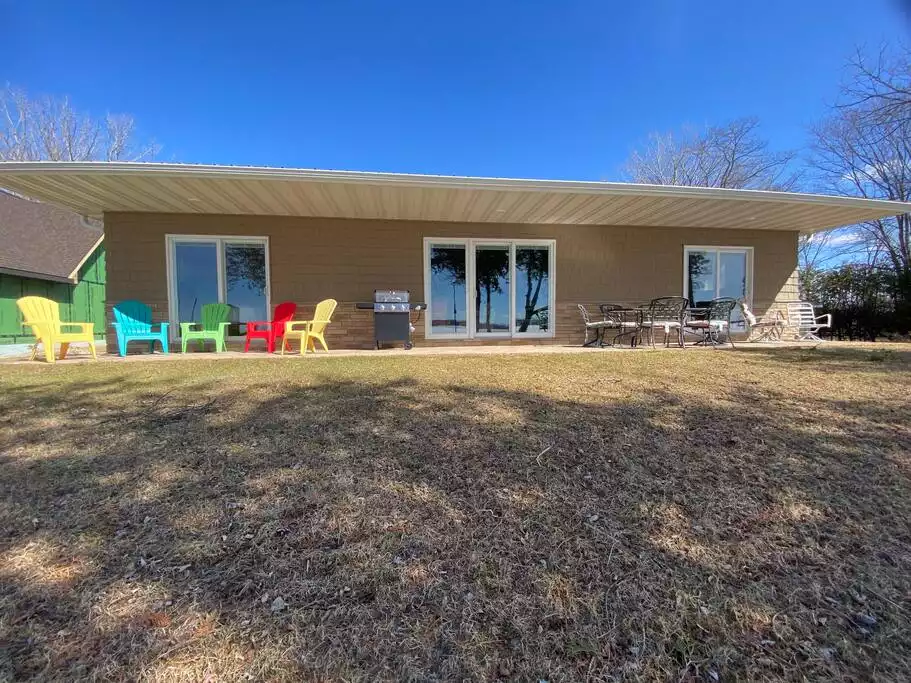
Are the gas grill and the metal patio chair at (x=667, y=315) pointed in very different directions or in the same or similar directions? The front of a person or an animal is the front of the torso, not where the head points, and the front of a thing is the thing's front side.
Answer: very different directions

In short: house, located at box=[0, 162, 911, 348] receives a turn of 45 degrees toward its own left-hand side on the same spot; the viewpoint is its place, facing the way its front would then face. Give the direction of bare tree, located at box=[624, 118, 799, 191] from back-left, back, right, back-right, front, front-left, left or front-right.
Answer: left

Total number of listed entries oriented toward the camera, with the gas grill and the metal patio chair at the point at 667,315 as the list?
1

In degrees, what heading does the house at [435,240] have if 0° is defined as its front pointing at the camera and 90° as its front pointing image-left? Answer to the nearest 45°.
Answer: approximately 0°

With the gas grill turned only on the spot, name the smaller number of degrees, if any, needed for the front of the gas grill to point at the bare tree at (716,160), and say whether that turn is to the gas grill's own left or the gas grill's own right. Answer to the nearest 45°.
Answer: approximately 135° to the gas grill's own left

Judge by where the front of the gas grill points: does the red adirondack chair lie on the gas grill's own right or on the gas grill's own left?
on the gas grill's own right

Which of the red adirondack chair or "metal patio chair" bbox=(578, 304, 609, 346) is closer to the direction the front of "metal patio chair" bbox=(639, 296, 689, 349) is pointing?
the metal patio chair
